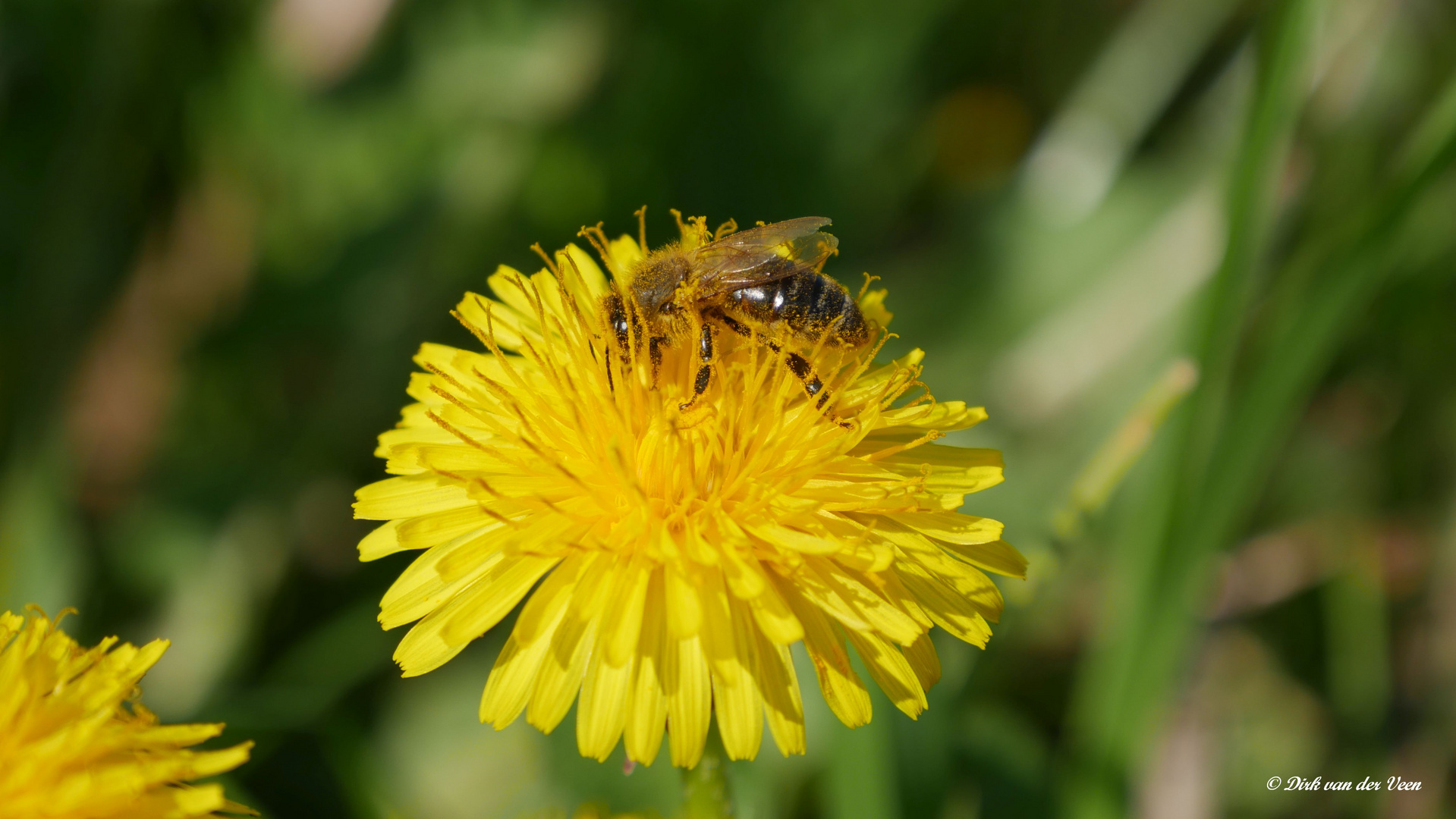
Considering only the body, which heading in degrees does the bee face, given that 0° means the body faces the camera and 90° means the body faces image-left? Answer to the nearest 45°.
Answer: approximately 90°

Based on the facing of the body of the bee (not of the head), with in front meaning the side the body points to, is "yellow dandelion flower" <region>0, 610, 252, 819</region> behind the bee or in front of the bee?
in front
